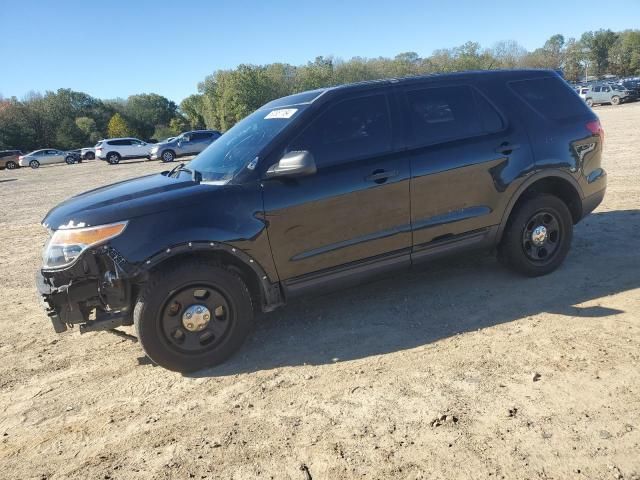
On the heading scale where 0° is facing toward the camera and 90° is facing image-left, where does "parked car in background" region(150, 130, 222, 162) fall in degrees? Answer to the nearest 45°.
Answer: approximately 45°

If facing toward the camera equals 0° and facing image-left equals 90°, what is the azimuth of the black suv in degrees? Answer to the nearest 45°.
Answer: approximately 45°

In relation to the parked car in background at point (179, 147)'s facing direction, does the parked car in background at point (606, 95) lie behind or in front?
behind

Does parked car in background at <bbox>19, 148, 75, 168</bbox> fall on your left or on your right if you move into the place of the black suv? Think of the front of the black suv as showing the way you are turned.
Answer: on your right

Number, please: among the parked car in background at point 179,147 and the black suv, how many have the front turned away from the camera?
0

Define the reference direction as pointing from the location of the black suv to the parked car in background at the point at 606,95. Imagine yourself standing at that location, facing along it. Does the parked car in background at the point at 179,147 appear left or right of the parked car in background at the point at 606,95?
left

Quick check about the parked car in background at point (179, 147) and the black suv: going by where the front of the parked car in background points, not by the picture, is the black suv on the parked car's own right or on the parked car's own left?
on the parked car's own left
